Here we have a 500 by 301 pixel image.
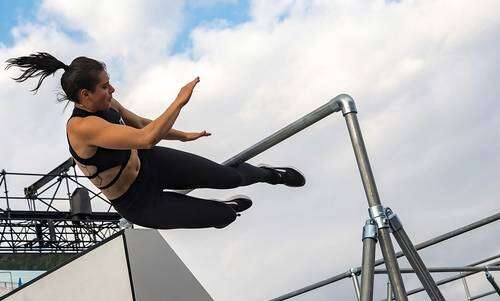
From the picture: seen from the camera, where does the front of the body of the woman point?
to the viewer's right
